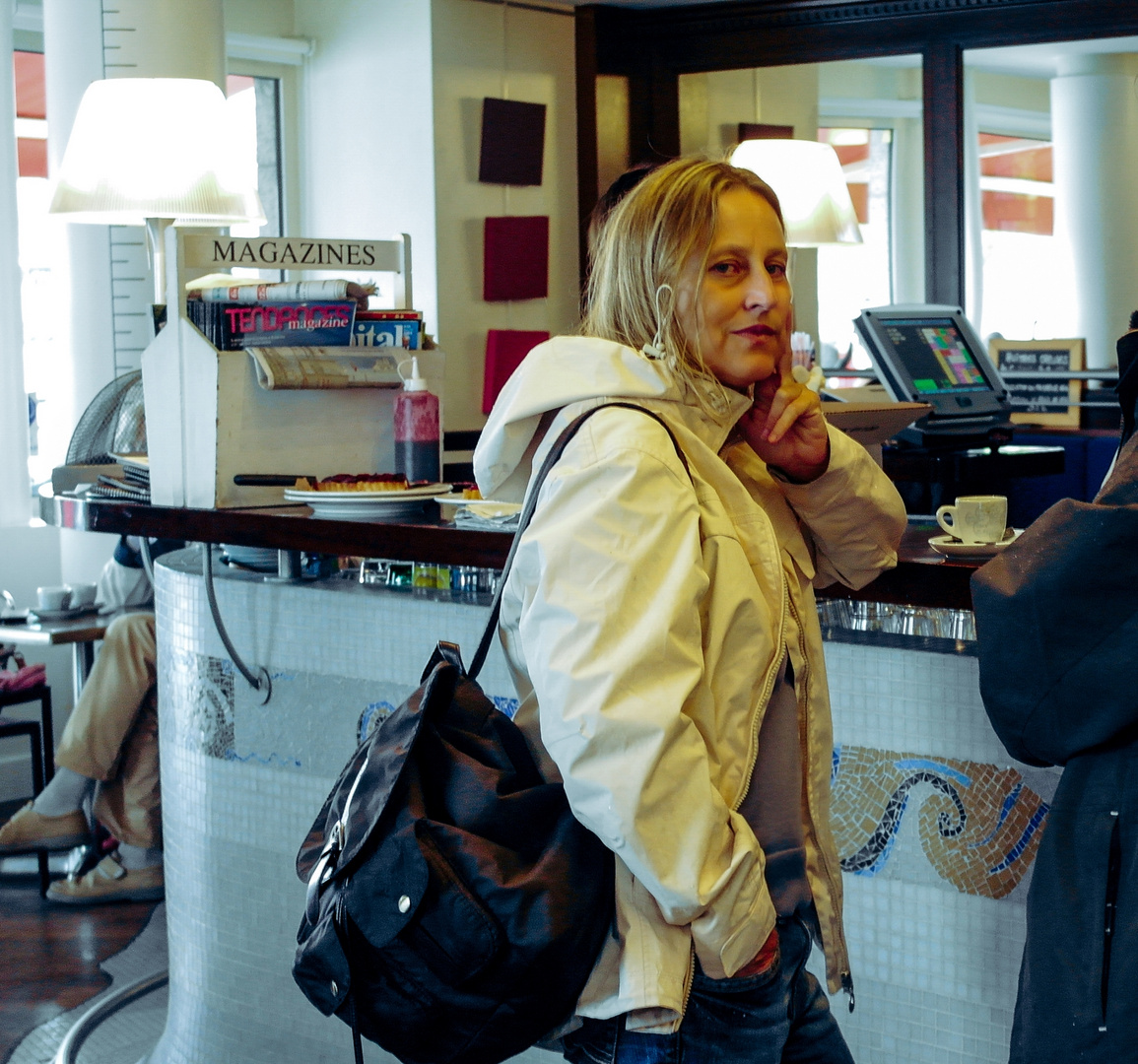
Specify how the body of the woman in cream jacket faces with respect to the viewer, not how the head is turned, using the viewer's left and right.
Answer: facing the viewer and to the right of the viewer

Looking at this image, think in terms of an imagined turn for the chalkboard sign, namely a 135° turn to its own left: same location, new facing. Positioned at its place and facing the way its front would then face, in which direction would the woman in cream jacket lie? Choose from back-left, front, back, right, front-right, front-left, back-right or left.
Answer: back-right

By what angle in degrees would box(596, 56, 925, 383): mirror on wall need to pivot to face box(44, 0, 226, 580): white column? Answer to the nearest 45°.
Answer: approximately 45° to its right

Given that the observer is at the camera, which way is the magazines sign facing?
facing the viewer

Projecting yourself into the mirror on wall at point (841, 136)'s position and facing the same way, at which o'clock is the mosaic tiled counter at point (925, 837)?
The mosaic tiled counter is roughly at 12 o'clock from the mirror on wall.

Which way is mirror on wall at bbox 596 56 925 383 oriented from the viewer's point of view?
toward the camera

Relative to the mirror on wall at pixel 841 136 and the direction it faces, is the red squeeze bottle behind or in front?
in front

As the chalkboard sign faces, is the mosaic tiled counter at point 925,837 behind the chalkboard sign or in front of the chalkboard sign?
in front
